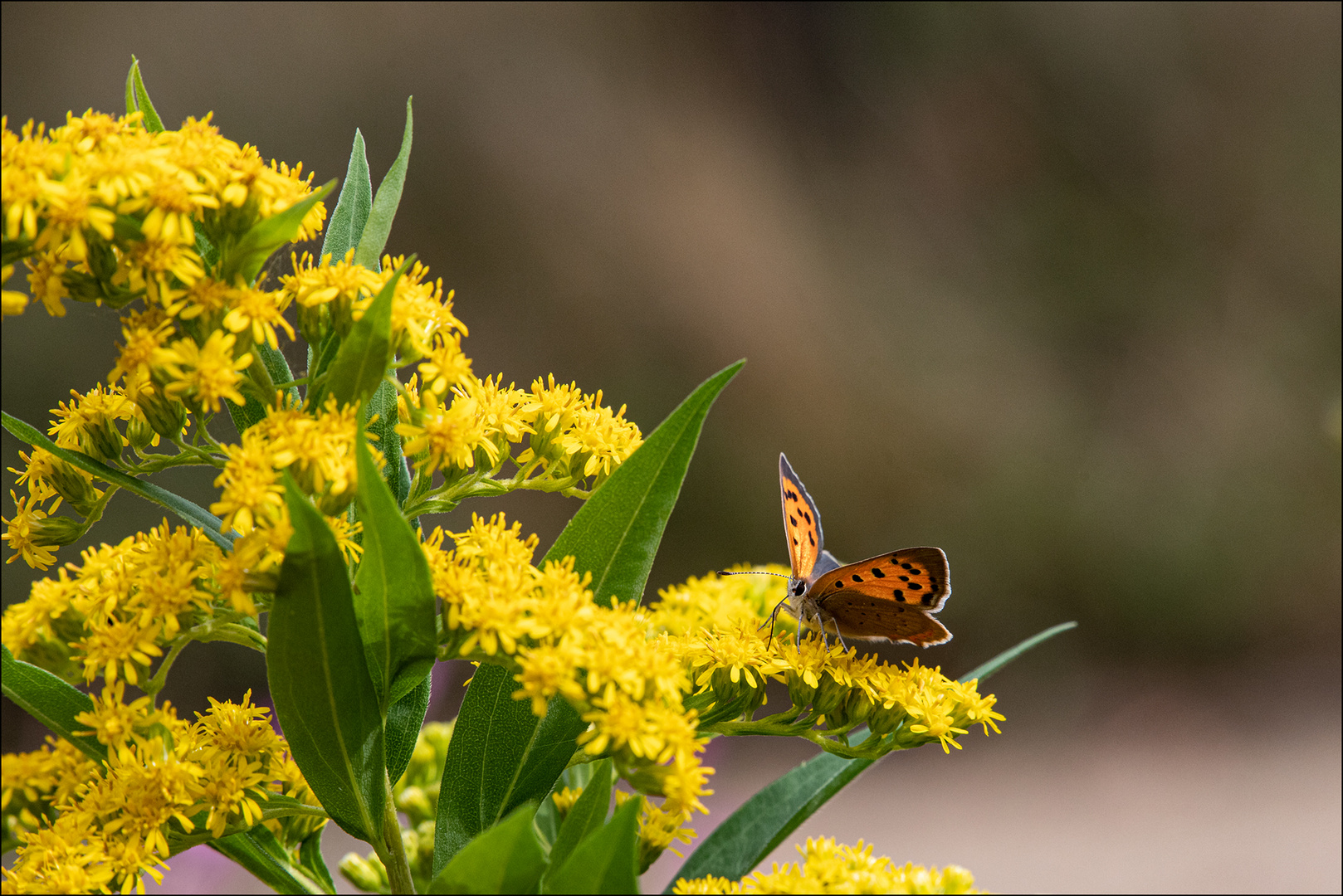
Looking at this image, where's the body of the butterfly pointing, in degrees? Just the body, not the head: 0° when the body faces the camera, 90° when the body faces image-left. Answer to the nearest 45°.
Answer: approximately 45°
